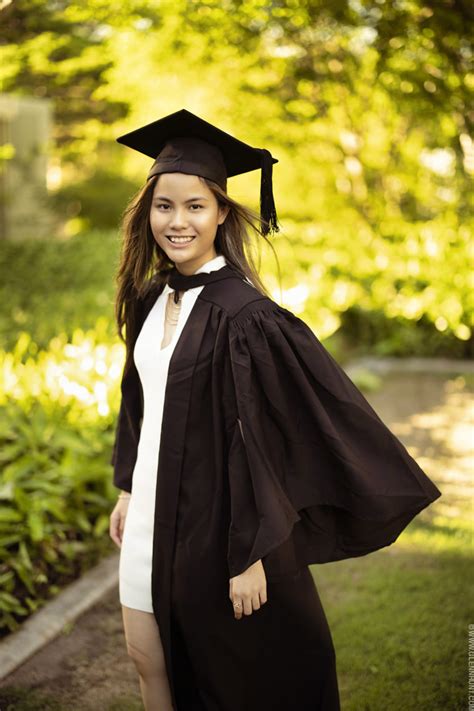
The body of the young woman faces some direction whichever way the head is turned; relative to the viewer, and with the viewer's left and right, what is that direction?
facing the viewer and to the left of the viewer
